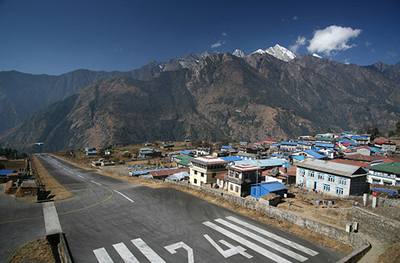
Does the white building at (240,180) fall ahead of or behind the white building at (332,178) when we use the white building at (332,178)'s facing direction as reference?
ahead

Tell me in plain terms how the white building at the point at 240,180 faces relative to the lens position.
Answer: facing the viewer and to the left of the viewer

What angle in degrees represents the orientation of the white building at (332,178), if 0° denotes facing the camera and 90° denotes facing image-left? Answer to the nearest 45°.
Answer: approximately 45°

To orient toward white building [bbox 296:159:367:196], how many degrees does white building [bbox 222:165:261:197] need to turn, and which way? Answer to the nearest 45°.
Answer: approximately 135° to its left

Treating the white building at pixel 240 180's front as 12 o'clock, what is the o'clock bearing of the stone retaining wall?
The stone retaining wall is roughly at 10 o'clock from the white building.

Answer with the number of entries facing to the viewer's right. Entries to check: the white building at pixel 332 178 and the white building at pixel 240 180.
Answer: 0
